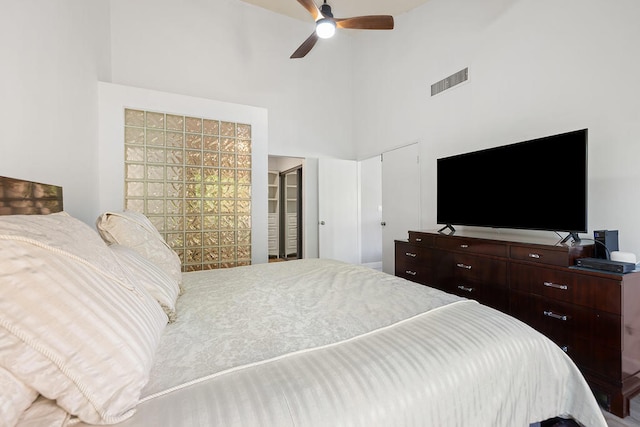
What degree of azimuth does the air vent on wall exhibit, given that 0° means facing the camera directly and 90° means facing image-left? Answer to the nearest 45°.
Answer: approximately 45°

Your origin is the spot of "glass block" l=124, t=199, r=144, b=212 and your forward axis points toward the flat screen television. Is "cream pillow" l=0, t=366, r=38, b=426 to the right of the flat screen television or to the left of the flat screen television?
right

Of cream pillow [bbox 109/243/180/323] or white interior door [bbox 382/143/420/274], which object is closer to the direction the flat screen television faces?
the cream pillow

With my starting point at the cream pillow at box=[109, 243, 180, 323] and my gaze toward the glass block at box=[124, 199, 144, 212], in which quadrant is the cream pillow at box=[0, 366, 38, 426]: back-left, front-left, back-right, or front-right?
back-left

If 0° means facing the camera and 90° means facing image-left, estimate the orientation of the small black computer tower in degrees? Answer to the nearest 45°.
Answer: approximately 45°
